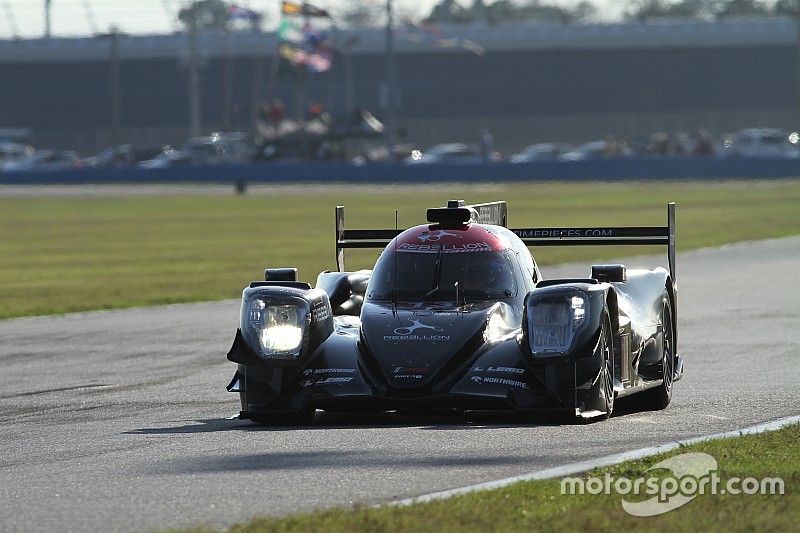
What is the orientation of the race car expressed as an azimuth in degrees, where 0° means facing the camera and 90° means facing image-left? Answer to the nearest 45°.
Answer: approximately 0°
